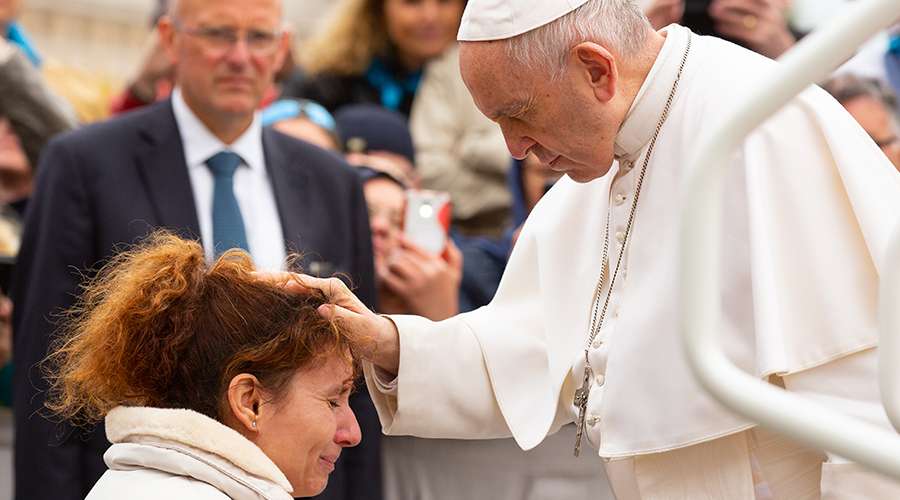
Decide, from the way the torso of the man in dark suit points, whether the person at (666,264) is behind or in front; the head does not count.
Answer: in front

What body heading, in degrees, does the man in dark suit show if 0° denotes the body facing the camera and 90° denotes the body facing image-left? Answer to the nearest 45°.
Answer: approximately 0°

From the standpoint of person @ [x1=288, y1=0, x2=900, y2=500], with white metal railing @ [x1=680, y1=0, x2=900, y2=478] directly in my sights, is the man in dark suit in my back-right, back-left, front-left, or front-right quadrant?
back-right

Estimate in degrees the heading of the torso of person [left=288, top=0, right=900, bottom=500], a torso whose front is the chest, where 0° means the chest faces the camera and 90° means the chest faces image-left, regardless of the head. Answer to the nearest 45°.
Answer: approximately 45°

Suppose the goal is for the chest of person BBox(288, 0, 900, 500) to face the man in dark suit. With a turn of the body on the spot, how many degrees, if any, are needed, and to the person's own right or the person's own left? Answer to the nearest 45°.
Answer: approximately 90° to the person's own right

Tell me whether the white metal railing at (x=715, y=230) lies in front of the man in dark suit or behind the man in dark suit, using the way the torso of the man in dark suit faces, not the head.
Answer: in front

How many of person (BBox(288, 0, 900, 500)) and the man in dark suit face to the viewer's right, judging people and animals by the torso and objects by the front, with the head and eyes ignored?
0

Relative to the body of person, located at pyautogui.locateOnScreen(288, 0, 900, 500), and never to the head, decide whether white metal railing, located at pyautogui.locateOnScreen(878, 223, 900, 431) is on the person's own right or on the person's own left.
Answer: on the person's own left

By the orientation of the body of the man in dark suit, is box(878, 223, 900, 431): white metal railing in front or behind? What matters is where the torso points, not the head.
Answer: in front
